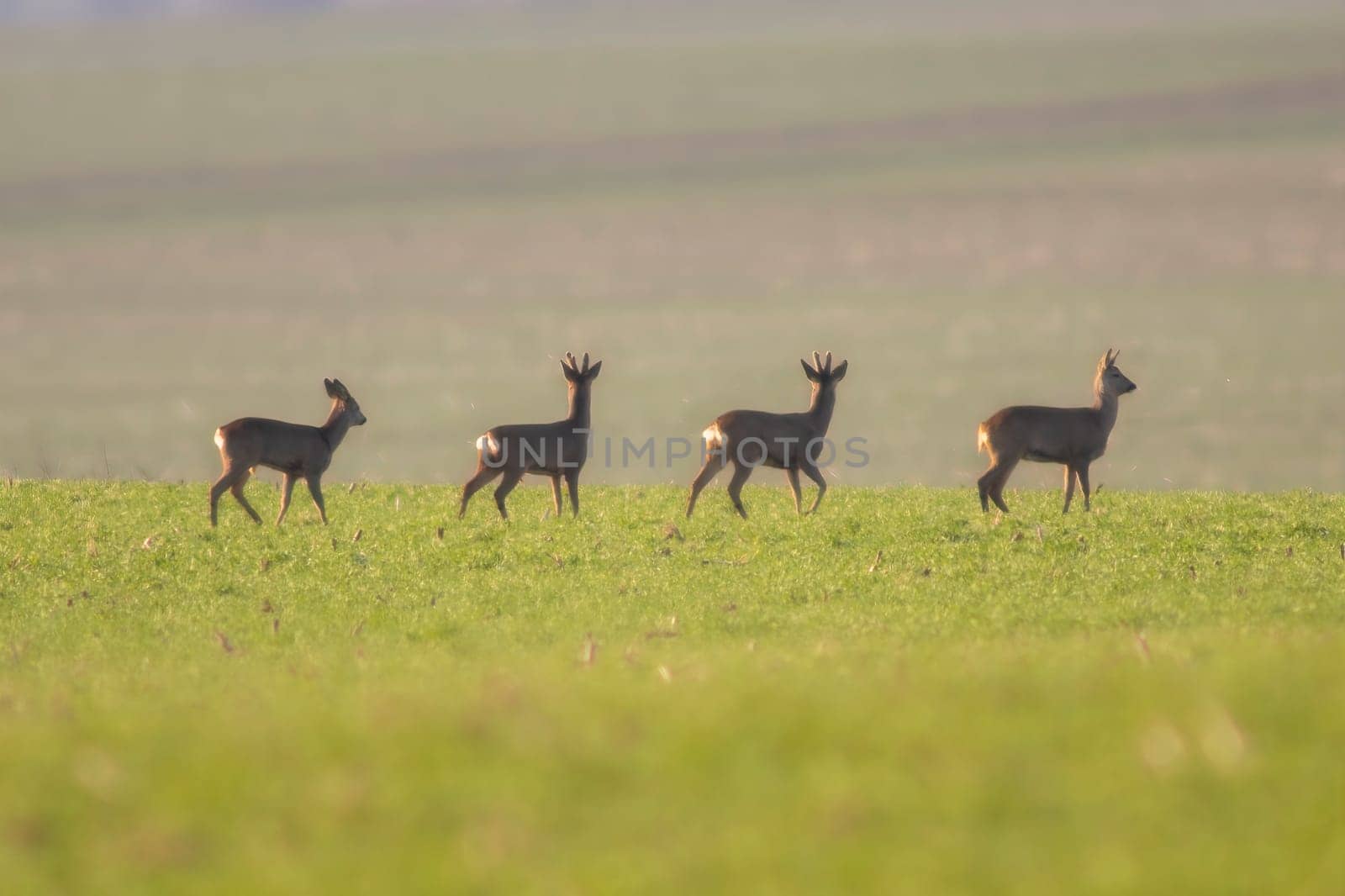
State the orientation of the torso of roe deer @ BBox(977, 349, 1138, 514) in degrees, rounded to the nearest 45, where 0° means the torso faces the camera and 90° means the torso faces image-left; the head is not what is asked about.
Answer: approximately 270°

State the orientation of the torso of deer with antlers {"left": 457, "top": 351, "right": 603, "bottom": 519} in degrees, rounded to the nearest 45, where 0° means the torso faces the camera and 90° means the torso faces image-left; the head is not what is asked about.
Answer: approximately 225°

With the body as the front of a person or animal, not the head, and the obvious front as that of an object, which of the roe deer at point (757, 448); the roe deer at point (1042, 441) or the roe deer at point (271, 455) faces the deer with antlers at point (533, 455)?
the roe deer at point (271, 455)

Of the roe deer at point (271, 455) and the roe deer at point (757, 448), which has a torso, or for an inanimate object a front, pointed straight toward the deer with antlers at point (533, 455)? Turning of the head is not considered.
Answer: the roe deer at point (271, 455)

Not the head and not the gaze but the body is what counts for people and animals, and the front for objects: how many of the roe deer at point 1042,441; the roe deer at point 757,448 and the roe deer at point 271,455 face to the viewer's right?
3

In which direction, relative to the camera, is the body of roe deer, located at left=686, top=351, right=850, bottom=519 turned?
to the viewer's right

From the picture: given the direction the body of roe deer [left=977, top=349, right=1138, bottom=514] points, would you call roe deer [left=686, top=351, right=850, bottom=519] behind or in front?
behind

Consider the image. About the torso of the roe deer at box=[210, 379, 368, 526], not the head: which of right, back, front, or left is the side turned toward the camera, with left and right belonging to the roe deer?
right

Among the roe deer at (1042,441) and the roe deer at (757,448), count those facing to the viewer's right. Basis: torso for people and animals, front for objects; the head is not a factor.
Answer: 2

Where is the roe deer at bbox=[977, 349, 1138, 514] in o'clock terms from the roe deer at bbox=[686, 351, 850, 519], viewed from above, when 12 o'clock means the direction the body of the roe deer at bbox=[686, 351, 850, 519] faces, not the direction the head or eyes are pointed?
the roe deer at bbox=[977, 349, 1138, 514] is roughly at 12 o'clock from the roe deer at bbox=[686, 351, 850, 519].

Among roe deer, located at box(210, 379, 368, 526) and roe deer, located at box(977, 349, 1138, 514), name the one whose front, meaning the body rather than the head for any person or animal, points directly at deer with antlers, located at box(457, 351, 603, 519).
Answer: roe deer, located at box(210, 379, 368, 526)

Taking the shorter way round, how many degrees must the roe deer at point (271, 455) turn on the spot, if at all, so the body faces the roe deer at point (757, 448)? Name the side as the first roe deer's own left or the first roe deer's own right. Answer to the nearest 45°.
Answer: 0° — it already faces it
